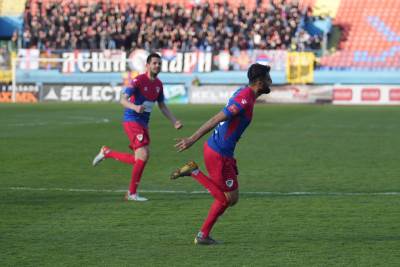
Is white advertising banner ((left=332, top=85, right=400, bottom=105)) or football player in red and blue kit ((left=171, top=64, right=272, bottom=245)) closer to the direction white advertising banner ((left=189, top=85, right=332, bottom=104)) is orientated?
the football player in red and blue kit

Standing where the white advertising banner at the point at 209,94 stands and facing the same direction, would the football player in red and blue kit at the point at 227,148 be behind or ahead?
ahead

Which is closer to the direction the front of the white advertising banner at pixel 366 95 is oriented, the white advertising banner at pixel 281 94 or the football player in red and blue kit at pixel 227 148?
the football player in red and blue kit

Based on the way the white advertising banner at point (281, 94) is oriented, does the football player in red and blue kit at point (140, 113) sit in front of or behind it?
in front

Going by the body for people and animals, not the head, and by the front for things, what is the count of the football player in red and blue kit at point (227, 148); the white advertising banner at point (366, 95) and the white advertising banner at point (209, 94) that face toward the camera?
2
